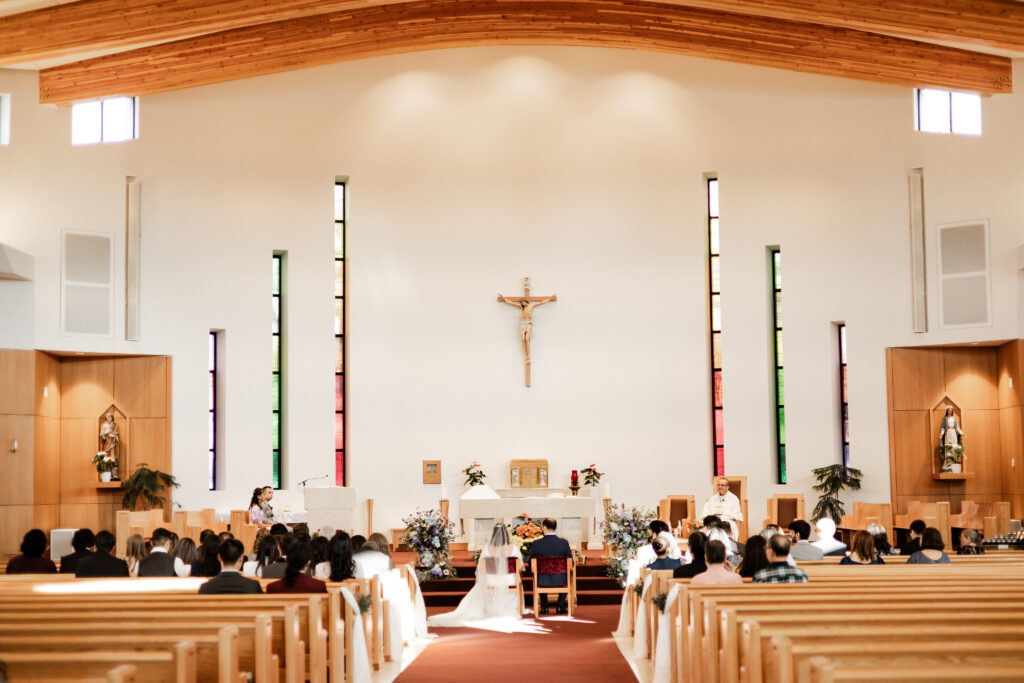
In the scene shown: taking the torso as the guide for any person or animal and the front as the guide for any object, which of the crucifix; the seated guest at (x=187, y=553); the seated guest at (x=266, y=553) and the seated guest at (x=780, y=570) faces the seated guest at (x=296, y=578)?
the crucifix

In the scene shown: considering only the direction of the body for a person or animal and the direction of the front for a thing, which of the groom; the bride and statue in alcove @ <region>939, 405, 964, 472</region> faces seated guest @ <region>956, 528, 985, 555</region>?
the statue in alcove

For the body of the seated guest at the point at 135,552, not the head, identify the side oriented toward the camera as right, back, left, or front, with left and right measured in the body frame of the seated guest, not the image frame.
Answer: back

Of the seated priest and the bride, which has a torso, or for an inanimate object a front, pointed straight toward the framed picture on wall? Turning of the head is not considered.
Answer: the bride

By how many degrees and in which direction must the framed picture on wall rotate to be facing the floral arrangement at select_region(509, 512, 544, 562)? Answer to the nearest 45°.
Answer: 0° — it already faces it

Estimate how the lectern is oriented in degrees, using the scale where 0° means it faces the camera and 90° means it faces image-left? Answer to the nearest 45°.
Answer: approximately 0°

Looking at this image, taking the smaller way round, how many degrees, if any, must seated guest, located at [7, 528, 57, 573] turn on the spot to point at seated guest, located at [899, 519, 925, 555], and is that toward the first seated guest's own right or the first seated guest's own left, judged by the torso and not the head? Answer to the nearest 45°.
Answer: approximately 90° to the first seated guest's own right

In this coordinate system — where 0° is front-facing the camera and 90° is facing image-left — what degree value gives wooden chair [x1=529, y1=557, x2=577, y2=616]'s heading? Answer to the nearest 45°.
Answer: approximately 180°

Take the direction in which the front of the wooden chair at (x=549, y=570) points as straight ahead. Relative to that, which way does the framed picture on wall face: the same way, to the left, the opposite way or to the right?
the opposite way

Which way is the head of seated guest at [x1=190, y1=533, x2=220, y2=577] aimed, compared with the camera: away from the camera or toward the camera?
away from the camera

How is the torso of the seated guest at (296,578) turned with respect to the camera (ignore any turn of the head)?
away from the camera
